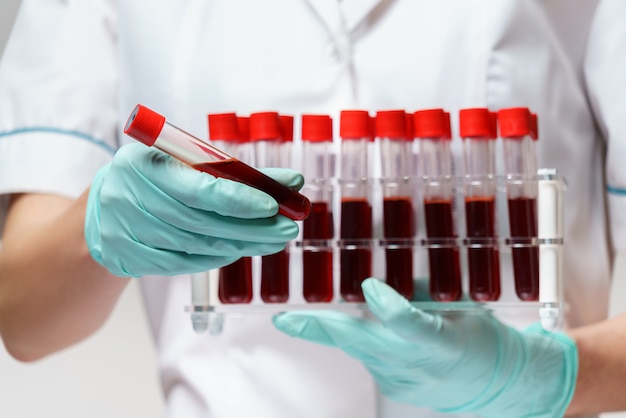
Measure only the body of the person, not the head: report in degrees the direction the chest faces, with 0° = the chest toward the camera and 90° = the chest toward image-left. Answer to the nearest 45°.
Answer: approximately 0°
